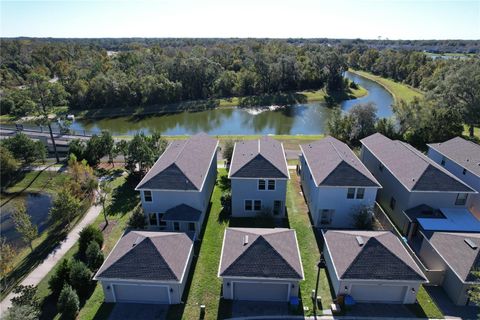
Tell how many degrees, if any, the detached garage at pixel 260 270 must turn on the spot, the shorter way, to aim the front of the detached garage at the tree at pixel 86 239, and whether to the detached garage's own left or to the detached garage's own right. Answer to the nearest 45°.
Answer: approximately 90° to the detached garage's own right

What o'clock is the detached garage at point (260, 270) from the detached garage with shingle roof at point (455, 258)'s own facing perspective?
the detached garage at point (260, 270) is roughly at 3 o'clock from the detached garage with shingle roof at point (455, 258).

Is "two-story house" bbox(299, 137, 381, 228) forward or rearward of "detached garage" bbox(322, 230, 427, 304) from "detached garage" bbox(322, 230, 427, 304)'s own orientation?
rearward

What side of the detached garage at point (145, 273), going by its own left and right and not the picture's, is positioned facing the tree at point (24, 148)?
back

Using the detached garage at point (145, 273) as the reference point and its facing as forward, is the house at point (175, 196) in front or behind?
behind

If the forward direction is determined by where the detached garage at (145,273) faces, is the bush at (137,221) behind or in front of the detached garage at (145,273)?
behind

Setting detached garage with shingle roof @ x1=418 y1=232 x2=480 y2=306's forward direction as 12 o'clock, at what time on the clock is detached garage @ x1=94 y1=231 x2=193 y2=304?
detached garage @ x1=94 y1=231 x2=193 y2=304 is roughly at 3 o'clock from detached garage with shingle roof @ x1=418 y1=232 x2=480 y2=306.

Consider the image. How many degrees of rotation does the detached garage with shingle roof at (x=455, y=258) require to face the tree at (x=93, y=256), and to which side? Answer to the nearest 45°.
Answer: approximately 90° to its right

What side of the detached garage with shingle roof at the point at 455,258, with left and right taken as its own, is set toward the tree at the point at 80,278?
right

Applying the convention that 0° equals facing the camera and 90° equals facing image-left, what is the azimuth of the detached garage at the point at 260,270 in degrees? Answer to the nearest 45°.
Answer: approximately 0°

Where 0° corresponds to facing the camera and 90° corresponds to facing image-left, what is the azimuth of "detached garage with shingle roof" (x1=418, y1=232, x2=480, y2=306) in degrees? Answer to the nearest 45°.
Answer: approximately 315°

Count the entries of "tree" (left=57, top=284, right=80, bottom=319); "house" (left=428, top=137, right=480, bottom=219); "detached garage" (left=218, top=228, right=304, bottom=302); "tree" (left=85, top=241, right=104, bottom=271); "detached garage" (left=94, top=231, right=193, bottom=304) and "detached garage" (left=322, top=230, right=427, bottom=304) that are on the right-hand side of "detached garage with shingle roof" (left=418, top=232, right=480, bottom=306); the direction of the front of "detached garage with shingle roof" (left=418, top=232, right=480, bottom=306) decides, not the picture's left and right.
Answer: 5

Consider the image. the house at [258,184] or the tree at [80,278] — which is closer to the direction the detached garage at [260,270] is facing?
the tree

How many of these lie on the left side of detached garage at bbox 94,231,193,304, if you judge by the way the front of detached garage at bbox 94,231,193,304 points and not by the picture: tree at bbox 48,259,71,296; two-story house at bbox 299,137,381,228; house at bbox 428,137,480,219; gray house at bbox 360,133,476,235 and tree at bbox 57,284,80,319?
3
